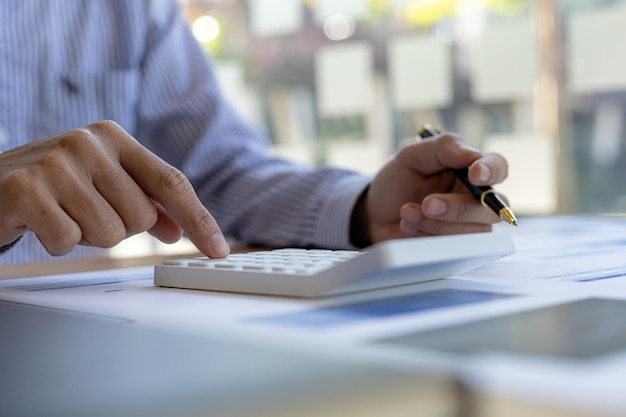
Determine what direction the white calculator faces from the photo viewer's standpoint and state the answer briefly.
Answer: facing away from the viewer and to the left of the viewer
